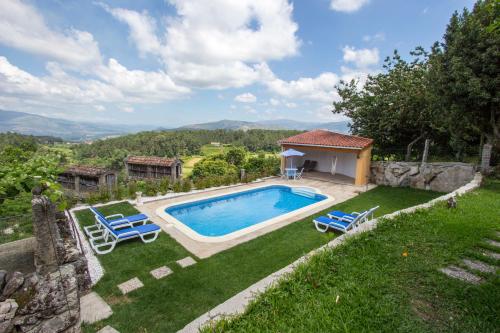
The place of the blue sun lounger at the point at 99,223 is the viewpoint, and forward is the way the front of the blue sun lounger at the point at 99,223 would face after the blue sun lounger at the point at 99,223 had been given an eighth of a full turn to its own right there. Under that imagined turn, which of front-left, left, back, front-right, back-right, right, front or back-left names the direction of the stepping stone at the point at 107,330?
front-right

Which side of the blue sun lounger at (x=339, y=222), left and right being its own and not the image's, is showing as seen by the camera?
left

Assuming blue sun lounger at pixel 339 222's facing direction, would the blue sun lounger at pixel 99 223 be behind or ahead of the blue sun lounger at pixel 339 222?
ahead

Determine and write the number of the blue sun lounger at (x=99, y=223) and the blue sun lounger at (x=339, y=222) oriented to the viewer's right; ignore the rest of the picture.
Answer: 1

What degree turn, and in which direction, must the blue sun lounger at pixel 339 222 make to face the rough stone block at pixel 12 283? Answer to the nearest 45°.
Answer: approximately 45° to its left

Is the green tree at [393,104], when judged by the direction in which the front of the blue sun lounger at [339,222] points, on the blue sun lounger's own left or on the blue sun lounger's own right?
on the blue sun lounger's own right

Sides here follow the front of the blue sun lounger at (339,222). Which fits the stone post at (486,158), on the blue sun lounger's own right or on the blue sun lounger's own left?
on the blue sun lounger's own right

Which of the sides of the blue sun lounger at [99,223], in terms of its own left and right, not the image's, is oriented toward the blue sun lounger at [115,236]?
right

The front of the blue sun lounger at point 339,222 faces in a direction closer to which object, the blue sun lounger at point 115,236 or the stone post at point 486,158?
the blue sun lounger

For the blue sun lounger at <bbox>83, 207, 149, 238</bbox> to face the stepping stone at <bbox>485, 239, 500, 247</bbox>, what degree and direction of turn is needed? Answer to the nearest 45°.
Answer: approximately 45° to its right

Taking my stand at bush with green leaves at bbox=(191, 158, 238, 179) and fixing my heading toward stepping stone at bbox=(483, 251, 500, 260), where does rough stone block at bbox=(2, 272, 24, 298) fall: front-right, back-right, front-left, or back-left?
front-right

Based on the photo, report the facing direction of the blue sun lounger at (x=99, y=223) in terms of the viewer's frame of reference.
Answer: facing to the right of the viewer

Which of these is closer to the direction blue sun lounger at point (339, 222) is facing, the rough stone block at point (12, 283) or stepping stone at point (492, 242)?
the rough stone block

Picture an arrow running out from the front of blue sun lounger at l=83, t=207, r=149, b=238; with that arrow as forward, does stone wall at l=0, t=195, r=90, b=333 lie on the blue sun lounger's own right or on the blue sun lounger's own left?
on the blue sun lounger's own right

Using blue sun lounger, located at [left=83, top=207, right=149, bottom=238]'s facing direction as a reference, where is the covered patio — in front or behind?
in front
